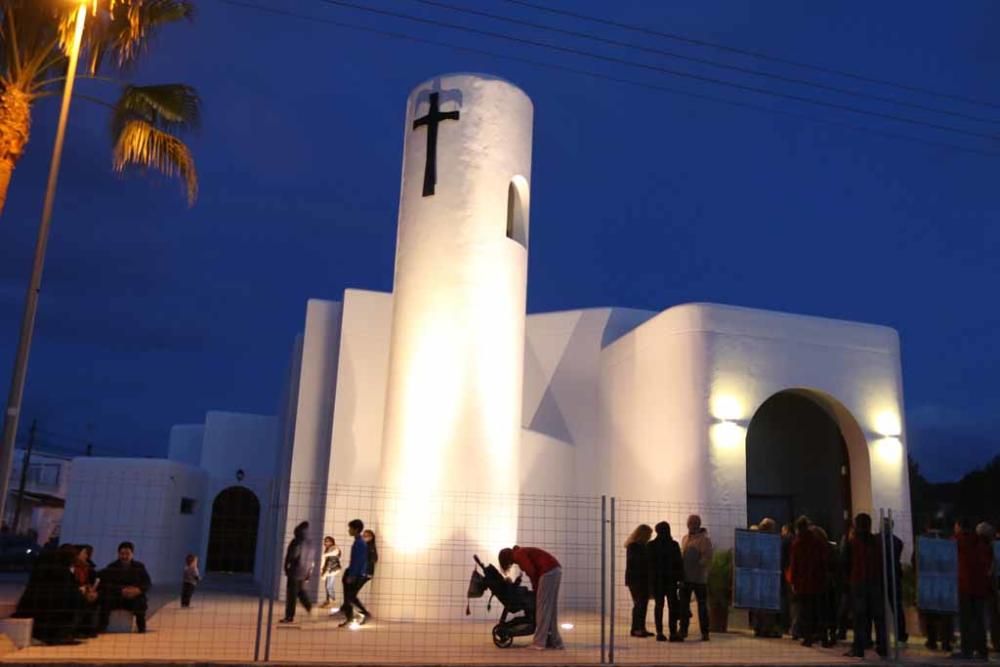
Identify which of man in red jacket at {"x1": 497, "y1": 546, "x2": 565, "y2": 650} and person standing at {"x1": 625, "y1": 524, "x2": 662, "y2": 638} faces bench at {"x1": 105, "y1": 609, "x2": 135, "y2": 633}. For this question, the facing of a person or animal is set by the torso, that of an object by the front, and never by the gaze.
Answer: the man in red jacket

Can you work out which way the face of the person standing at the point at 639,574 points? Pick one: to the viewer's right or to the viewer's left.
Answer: to the viewer's right

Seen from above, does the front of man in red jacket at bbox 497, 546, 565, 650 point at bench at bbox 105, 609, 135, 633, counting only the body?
yes

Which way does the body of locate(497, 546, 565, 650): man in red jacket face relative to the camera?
to the viewer's left
